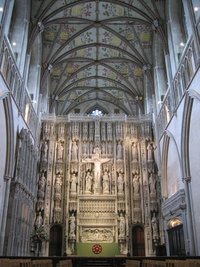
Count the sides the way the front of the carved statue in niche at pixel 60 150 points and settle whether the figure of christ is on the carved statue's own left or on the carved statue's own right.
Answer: on the carved statue's own left

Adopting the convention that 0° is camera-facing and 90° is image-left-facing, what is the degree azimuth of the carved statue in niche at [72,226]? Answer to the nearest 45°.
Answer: approximately 0°

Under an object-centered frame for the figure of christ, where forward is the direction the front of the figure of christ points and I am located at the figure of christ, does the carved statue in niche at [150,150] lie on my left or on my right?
on my left

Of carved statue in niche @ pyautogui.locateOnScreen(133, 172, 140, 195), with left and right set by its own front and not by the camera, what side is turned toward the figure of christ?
right

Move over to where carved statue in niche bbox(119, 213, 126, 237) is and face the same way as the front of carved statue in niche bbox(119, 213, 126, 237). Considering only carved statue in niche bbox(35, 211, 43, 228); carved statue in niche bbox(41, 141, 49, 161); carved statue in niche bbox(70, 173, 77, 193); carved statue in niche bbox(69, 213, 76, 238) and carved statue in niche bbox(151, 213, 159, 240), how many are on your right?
4
